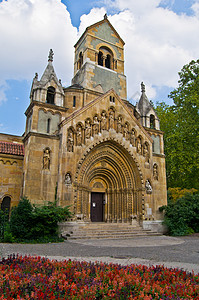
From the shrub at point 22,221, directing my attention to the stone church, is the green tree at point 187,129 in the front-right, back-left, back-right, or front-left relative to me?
front-right

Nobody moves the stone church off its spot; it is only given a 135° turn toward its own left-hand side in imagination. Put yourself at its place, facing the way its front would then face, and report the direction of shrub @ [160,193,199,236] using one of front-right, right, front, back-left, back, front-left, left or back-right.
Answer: right

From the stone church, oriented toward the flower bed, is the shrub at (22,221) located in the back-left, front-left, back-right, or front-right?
front-right

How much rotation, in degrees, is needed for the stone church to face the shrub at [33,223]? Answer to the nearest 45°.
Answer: approximately 90° to its right

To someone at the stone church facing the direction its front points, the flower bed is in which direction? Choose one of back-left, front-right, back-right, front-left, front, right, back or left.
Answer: front-right

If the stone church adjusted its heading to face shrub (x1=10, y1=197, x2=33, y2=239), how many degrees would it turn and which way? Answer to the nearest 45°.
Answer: approximately 90° to its right

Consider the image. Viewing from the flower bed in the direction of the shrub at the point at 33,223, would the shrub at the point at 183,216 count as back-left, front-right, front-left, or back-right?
front-right
